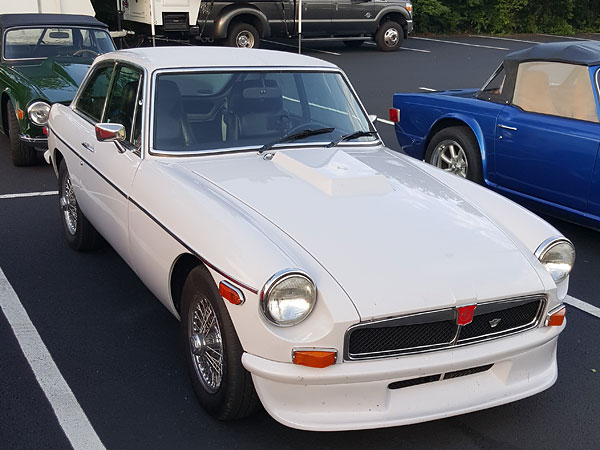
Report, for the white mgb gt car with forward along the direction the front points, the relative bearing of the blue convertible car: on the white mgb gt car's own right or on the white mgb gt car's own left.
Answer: on the white mgb gt car's own left

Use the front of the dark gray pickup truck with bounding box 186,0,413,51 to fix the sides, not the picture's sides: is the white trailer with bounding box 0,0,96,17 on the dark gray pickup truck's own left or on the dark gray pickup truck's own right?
on the dark gray pickup truck's own right

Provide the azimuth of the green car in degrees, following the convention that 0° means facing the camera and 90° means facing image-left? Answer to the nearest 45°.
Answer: approximately 315°

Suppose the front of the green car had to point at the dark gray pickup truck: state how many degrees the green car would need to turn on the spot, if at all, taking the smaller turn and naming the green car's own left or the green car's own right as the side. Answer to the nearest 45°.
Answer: approximately 90° to the green car's own left

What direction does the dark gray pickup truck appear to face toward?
to the viewer's right

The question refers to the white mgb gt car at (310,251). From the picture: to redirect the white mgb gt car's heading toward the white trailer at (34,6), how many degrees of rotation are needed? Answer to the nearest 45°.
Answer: approximately 180°

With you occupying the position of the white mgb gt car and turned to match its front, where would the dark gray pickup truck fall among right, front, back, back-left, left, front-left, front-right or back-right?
back-left
